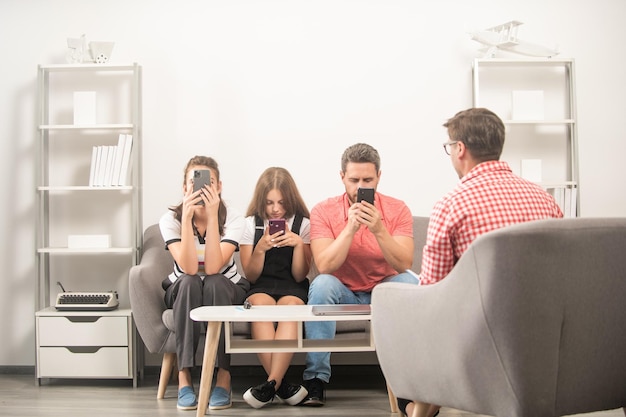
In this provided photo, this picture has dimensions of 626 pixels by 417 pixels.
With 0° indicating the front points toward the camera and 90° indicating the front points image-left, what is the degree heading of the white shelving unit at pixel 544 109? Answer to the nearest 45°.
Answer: approximately 0°

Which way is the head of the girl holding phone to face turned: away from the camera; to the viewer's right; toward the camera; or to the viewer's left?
toward the camera

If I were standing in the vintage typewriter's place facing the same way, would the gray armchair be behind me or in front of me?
in front

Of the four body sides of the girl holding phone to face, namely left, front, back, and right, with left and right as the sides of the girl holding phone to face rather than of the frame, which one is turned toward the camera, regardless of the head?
front

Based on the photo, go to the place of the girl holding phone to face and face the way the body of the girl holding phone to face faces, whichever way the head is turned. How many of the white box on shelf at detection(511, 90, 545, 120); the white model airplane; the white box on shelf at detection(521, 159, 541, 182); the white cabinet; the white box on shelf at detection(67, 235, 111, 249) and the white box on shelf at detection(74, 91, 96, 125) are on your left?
3

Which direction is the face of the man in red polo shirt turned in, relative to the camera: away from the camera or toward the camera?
toward the camera

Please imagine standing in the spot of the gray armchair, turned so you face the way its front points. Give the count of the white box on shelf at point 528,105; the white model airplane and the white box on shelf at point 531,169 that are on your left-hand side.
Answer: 0

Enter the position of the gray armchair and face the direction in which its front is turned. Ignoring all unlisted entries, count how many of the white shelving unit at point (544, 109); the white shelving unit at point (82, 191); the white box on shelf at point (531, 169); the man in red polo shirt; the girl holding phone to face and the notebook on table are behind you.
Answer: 0

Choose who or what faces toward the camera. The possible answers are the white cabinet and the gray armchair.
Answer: the white cabinet

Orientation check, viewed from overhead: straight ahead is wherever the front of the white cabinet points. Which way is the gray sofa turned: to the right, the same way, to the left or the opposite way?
the same way

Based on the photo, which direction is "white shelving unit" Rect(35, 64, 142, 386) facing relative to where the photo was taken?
toward the camera

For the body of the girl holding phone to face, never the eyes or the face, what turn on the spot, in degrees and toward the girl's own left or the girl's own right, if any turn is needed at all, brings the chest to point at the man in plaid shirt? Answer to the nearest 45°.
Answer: approximately 45° to the girl's own left

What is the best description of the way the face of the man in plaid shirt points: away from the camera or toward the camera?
away from the camera

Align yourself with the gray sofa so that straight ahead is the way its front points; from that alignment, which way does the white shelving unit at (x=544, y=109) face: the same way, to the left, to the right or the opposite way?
the same way

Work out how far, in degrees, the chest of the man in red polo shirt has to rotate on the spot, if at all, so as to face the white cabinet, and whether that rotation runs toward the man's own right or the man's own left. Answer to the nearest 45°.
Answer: approximately 90° to the man's own right

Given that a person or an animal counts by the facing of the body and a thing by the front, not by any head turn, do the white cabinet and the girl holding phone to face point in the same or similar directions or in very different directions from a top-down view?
same or similar directions

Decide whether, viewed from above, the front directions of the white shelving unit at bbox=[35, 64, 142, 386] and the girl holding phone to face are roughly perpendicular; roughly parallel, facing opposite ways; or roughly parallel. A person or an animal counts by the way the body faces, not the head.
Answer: roughly parallel

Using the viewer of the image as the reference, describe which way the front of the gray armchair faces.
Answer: facing away from the viewer and to the left of the viewer

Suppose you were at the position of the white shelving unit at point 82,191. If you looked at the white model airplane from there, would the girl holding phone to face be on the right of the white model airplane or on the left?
right

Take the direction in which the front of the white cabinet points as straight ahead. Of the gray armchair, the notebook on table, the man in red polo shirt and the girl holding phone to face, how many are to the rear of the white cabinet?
0

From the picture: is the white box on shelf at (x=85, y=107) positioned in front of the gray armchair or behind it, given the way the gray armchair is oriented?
in front
